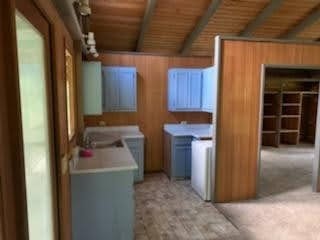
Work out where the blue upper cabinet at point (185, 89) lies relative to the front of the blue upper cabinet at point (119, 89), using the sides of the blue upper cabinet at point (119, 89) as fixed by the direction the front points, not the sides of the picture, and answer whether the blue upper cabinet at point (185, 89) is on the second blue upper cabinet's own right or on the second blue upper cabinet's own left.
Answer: on the second blue upper cabinet's own left

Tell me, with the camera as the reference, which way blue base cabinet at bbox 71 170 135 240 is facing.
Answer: facing to the right of the viewer

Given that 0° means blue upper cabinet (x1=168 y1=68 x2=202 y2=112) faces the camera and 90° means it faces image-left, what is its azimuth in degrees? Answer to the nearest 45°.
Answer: approximately 0°

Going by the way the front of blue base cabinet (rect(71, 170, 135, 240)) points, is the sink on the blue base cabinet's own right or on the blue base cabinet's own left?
on the blue base cabinet's own left

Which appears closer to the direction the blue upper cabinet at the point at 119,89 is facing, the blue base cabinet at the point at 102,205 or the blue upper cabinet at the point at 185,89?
the blue base cabinet

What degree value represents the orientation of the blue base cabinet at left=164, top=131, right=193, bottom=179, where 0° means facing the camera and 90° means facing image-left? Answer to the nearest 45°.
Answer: approximately 0°
